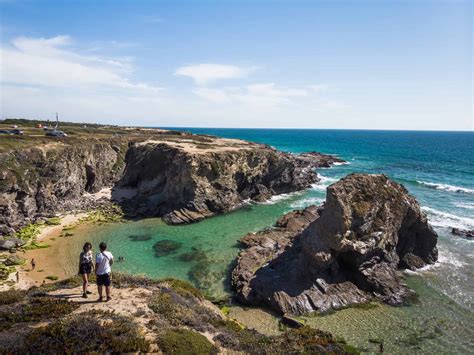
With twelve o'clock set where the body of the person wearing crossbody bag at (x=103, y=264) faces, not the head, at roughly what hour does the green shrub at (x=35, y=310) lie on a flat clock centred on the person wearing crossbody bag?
The green shrub is roughly at 9 o'clock from the person wearing crossbody bag.

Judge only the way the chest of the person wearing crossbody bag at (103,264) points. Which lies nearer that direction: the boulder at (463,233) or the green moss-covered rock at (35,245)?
the green moss-covered rock

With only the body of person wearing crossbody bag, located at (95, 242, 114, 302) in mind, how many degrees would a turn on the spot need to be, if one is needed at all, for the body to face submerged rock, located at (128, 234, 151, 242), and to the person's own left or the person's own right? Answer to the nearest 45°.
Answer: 0° — they already face it

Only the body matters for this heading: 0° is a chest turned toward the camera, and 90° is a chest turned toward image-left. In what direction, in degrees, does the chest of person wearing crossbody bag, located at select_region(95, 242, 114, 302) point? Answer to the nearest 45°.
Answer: approximately 180°

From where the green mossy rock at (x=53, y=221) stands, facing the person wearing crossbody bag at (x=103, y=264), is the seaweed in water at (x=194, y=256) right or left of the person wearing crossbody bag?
left

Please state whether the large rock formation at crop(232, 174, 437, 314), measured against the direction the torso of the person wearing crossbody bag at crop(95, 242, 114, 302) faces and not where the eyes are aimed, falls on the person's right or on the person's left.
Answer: on the person's right
